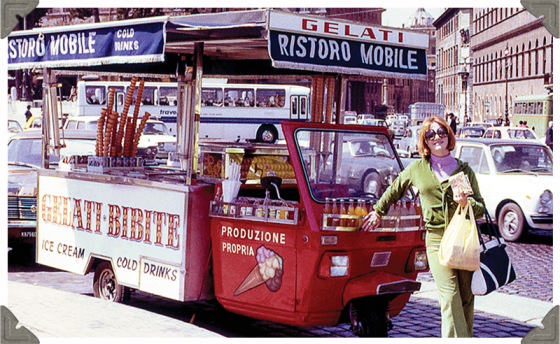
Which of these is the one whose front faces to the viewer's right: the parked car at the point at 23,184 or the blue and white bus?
the blue and white bus

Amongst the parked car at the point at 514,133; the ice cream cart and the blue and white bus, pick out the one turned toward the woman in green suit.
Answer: the ice cream cart

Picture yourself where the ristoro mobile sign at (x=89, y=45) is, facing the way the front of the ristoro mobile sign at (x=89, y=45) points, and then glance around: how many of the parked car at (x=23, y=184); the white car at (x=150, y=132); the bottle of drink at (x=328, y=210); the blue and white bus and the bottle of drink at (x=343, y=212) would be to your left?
2

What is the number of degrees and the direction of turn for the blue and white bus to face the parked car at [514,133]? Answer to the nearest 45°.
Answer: approximately 45° to its right

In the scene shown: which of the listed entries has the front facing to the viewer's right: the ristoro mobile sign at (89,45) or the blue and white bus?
the blue and white bus

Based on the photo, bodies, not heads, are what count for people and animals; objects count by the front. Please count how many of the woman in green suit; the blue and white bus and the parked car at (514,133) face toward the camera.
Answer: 1

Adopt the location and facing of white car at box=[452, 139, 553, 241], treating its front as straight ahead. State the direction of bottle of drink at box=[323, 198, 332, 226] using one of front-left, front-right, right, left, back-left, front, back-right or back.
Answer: front-right

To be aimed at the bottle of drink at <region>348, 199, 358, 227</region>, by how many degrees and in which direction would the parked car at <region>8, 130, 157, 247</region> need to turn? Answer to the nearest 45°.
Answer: approximately 90° to its left

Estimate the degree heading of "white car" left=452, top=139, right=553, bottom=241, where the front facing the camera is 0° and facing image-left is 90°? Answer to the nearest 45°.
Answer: approximately 315°

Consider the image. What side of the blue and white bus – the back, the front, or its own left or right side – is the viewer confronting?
right

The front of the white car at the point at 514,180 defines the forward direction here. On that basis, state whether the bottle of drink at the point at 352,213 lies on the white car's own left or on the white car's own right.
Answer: on the white car's own right

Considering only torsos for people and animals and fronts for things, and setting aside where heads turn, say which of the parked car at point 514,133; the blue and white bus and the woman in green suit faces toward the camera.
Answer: the woman in green suit

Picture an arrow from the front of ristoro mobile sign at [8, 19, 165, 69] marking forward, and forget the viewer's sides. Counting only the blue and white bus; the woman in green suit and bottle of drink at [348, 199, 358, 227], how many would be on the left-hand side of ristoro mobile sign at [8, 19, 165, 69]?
2

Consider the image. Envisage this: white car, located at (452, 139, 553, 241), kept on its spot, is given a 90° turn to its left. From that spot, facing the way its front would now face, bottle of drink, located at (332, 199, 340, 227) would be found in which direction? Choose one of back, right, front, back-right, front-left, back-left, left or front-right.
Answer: back-right

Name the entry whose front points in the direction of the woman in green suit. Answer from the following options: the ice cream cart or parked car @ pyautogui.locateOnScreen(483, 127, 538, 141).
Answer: the ice cream cart

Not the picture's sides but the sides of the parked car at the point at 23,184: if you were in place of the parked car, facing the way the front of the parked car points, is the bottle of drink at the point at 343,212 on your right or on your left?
on your left
